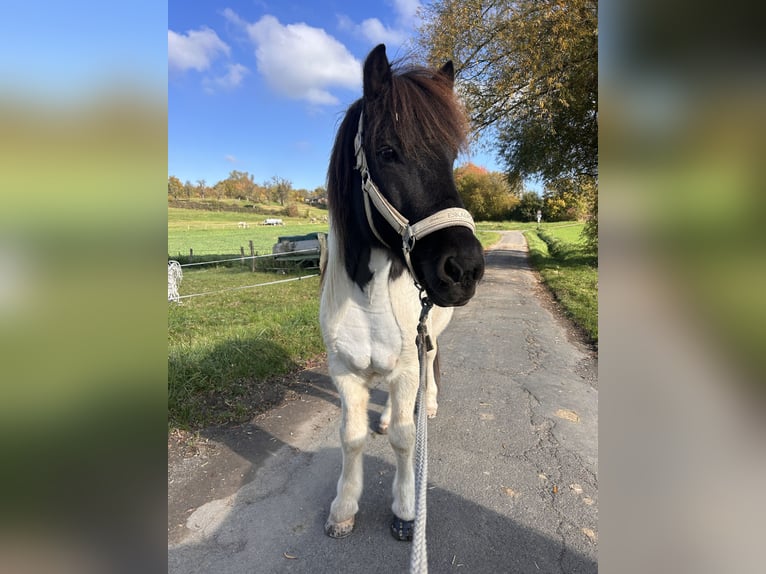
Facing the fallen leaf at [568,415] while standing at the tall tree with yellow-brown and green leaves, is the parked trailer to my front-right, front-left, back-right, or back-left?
back-right

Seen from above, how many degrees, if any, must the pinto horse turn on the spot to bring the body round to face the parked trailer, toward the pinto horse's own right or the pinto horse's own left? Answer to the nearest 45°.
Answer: approximately 180°

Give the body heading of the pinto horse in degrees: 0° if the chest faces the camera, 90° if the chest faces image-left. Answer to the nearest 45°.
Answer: approximately 0°
